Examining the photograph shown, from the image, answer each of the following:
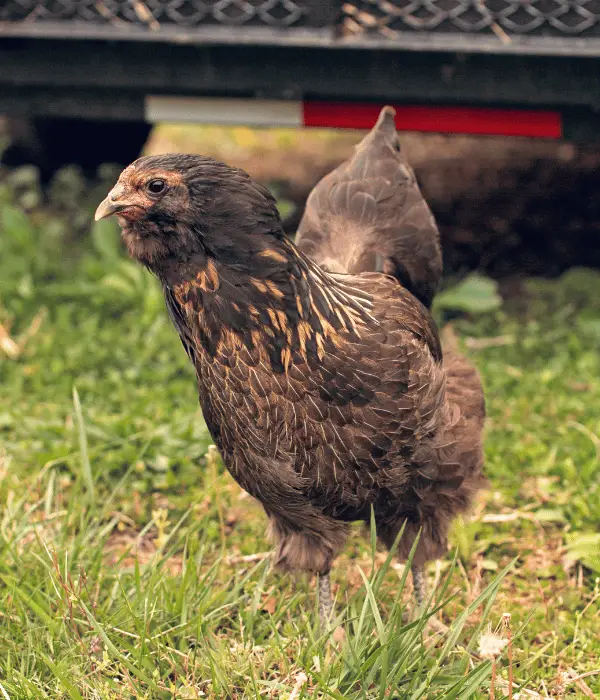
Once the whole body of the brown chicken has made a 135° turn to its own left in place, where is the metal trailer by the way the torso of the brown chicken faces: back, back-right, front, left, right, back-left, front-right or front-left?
left

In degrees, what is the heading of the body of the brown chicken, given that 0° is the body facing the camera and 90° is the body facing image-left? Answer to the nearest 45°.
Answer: approximately 45°
